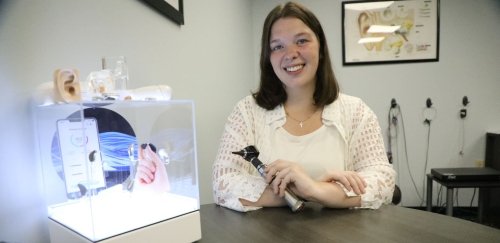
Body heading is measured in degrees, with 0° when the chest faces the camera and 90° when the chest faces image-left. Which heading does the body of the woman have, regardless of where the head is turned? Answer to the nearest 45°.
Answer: approximately 0°

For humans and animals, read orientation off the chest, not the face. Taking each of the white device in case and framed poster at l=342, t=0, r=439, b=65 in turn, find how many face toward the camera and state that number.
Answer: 2

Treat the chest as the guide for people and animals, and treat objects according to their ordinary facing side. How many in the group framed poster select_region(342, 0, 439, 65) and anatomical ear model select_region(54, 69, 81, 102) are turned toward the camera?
2

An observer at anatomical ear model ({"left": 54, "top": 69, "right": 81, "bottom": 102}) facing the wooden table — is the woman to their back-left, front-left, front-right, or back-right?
front-left

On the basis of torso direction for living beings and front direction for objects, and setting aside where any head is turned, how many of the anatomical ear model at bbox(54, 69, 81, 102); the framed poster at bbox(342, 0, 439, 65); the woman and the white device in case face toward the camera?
4

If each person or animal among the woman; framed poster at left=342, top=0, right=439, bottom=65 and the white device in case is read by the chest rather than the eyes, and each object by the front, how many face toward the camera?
3

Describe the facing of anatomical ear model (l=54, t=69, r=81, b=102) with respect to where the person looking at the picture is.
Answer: facing the viewer

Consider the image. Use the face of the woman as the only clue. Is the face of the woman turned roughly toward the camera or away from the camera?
toward the camera

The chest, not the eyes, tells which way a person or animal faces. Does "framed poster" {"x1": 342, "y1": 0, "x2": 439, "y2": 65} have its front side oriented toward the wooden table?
yes

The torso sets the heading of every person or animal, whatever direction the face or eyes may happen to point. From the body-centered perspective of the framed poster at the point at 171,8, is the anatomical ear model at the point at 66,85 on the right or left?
on its right

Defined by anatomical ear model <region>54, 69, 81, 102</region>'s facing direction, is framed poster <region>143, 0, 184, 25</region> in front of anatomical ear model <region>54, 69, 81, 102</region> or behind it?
behind

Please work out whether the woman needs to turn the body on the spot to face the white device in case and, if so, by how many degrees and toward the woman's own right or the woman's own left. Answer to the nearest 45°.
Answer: approximately 45° to the woman's own right

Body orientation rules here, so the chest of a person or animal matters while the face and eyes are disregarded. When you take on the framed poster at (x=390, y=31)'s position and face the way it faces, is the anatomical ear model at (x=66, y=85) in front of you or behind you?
in front

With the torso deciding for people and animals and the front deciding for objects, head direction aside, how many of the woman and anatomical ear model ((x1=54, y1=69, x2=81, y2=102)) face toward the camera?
2

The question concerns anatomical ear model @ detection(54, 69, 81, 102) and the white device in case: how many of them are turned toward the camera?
2
